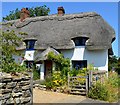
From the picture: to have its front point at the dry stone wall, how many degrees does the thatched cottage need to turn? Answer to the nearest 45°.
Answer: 0° — it already faces it

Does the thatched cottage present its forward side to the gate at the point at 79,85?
yes

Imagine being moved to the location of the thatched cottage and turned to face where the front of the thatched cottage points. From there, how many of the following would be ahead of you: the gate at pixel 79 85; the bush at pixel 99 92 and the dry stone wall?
3

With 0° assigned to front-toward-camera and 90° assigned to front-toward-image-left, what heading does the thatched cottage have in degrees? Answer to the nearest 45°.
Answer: approximately 0°
